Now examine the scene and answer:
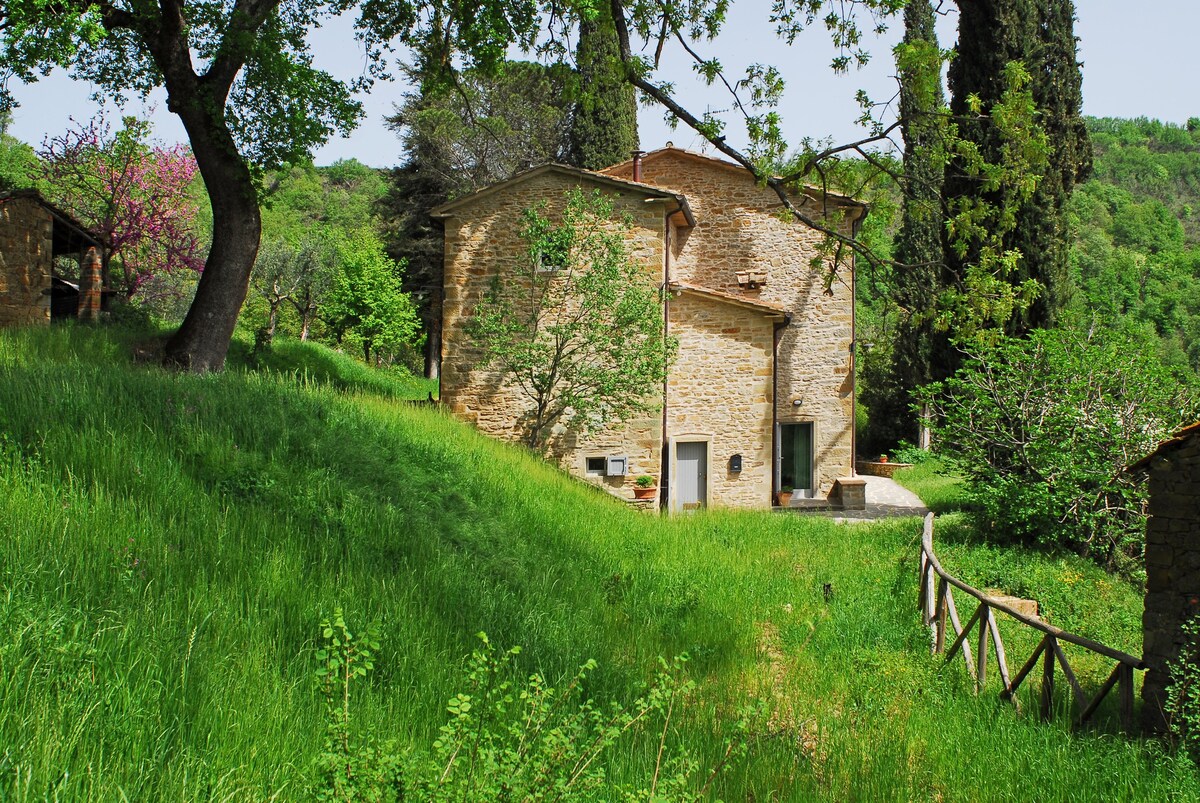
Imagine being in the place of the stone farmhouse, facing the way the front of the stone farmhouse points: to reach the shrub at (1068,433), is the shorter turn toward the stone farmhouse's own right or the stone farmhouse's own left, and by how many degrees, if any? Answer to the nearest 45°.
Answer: approximately 45° to the stone farmhouse's own left

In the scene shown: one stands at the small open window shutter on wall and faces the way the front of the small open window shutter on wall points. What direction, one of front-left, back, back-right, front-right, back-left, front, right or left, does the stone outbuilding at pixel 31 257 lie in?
right

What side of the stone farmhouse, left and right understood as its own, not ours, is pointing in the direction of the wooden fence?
front

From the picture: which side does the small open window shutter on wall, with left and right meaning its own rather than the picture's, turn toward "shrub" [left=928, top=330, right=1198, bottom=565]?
left

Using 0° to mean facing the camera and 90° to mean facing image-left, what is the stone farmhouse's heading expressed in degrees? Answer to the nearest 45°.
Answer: approximately 0°

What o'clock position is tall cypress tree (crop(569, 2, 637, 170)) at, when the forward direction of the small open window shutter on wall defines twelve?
The tall cypress tree is roughly at 6 o'clock from the small open window shutter on wall.

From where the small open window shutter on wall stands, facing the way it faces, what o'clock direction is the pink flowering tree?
The pink flowering tree is roughly at 4 o'clock from the small open window shutter on wall.

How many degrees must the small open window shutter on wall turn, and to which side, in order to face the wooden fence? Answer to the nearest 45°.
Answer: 0° — it already faces it

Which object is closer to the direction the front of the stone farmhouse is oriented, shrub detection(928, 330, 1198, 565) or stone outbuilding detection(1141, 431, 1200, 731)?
the stone outbuilding

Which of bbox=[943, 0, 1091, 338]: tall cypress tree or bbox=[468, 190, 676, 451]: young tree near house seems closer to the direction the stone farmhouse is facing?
the young tree near house

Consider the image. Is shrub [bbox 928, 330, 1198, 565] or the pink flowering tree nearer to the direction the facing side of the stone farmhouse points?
the shrub

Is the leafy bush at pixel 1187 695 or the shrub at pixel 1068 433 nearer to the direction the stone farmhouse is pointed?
the leafy bush
